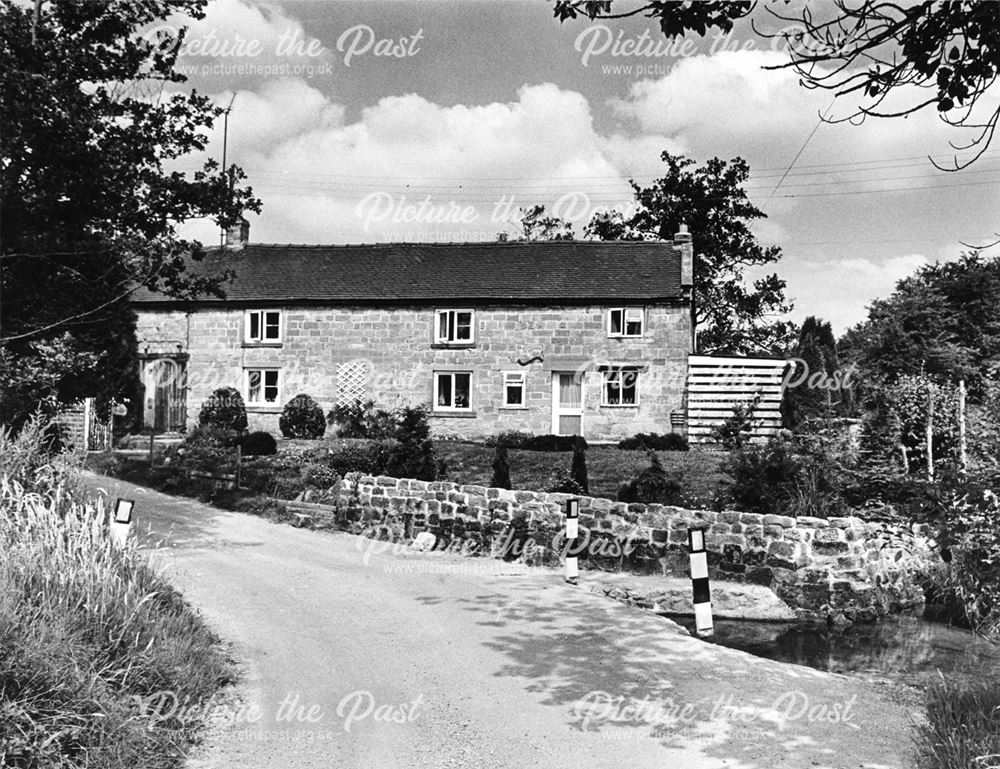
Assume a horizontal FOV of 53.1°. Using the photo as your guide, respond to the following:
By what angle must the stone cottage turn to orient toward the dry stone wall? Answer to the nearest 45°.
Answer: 0° — it already faces it

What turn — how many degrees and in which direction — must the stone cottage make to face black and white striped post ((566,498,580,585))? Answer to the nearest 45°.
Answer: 0° — it already faces it

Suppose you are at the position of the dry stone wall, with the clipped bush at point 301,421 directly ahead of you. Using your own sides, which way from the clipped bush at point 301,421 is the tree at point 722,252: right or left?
right

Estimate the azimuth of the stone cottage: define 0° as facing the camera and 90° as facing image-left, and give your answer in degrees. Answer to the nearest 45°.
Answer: approximately 0°

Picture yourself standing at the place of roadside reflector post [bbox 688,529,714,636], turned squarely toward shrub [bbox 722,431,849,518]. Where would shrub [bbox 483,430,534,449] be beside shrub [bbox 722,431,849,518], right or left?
left

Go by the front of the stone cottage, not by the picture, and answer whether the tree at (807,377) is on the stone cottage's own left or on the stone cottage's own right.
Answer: on the stone cottage's own left

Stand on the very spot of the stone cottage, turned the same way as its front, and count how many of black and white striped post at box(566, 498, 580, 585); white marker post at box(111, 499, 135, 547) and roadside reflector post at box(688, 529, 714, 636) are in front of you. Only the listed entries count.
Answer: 3

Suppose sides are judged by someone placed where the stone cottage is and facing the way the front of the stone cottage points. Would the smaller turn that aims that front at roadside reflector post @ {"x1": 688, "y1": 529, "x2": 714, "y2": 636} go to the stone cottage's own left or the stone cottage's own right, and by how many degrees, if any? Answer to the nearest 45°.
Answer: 0° — it already faces it

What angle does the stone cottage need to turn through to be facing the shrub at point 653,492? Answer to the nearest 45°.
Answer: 0° — it already faces it

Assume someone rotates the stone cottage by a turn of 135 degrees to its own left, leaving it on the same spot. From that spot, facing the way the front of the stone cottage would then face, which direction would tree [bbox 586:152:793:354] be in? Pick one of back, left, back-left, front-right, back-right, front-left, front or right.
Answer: front

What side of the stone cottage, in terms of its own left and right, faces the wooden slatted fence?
left

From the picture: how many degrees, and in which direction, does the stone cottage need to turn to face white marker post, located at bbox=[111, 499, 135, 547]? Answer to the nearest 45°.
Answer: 0° — it already faces it
